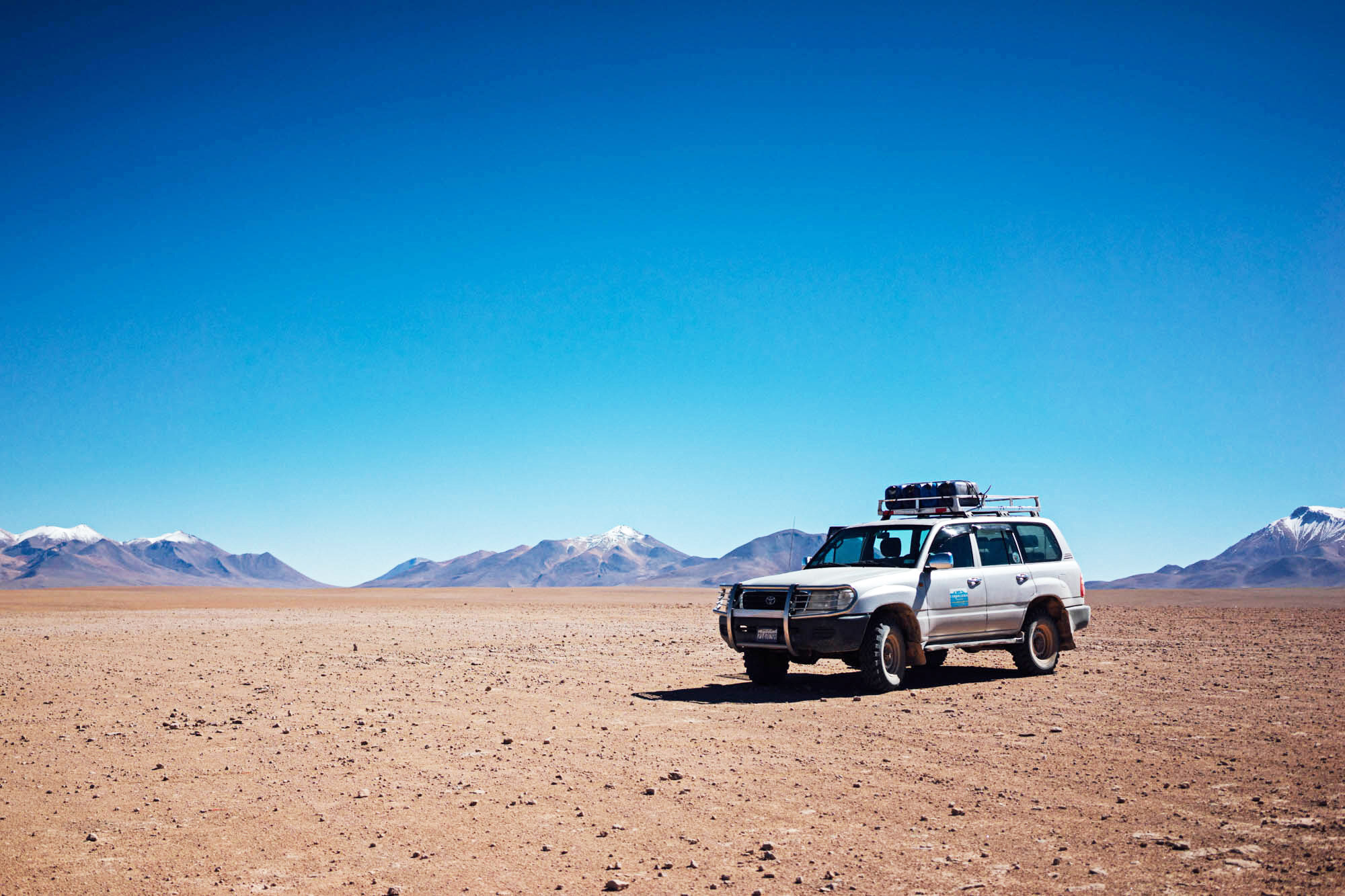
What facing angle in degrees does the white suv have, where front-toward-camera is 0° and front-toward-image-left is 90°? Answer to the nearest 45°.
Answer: approximately 45°
